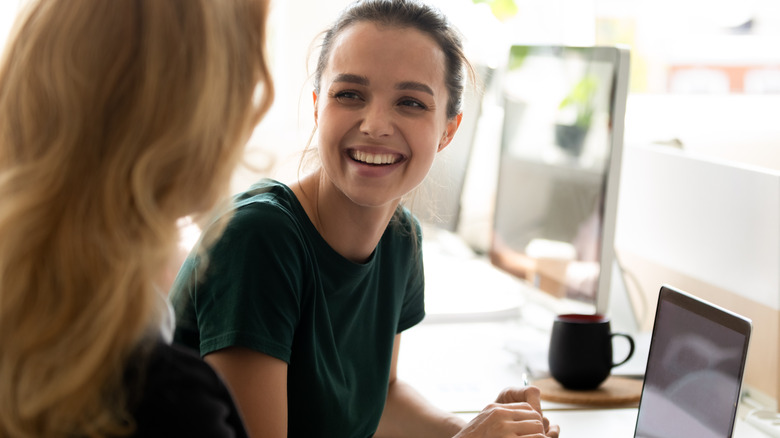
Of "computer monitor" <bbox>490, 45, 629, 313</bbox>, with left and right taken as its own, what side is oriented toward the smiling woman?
front

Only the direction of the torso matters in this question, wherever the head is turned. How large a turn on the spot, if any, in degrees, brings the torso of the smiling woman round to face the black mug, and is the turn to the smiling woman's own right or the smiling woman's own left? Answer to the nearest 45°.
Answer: approximately 90° to the smiling woman's own left

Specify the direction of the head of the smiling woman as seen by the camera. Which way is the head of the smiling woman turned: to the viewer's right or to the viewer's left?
to the viewer's left

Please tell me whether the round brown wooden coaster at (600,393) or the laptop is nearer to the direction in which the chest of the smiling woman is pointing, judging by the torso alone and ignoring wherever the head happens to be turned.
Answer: the laptop

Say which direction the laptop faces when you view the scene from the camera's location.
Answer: facing the viewer and to the left of the viewer

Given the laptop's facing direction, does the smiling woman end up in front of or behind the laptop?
in front

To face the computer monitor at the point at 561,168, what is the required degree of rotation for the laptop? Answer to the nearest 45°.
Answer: approximately 90° to its right

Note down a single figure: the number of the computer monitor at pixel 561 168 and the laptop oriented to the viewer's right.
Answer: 0

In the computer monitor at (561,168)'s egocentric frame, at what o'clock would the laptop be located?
The laptop is roughly at 10 o'clock from the computer monitor.
